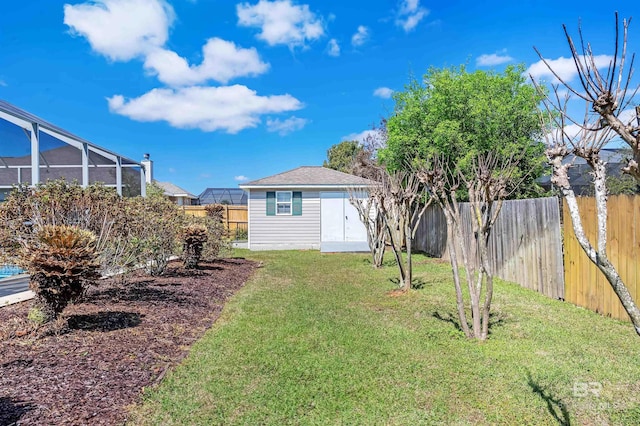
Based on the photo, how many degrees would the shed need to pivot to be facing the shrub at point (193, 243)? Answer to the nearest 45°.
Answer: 0° — it already faces it

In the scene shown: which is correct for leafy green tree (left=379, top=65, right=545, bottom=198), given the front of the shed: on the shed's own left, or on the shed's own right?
on the shed's own left

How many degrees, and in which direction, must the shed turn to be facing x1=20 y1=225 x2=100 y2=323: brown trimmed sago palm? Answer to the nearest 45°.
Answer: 0° — it already faces it

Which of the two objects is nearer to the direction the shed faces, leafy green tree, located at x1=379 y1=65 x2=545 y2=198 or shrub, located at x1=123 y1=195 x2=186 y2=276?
the shrub

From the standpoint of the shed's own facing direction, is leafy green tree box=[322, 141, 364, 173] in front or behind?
behind

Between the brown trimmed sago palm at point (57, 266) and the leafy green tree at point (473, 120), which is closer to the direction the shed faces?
the brown trimmed sago palm

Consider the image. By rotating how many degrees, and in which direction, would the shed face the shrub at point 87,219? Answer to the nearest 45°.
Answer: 0° — it already faces it

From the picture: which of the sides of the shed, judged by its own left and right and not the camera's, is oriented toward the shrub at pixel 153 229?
front

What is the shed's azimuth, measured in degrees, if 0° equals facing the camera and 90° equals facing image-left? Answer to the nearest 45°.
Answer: approximately 0°

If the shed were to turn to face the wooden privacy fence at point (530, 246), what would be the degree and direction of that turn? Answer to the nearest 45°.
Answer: approximately 45° to its left

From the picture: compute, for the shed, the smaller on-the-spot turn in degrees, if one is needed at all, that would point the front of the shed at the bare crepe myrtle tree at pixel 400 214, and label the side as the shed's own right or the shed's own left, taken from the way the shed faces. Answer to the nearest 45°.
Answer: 0° — it already faces it
